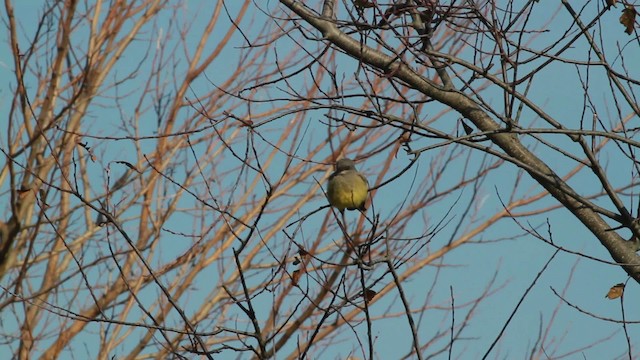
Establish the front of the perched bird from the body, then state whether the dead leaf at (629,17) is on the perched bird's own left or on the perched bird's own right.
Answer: on the perched bird's own left

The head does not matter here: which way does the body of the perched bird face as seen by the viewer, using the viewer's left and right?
facing the viewer

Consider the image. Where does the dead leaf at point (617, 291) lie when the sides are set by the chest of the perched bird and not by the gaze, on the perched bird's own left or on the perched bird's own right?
on the perched bird's own left
